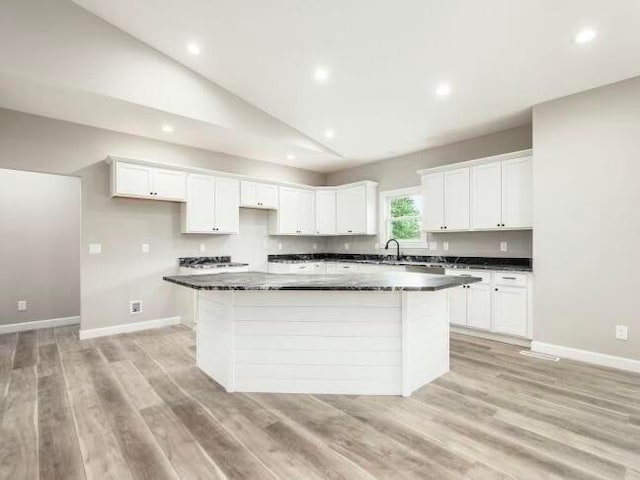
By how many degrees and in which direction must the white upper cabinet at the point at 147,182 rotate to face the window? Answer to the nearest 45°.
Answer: approximately 45° to its left

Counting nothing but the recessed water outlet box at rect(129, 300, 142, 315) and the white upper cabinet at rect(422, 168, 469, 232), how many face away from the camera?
0

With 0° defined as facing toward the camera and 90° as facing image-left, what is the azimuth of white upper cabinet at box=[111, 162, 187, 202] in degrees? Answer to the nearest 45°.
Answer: approximately 315°

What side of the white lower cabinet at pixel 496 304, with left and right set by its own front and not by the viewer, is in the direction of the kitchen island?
front

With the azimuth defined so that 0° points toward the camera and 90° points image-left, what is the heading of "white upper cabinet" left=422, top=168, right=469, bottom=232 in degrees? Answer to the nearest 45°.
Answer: approximately 45°

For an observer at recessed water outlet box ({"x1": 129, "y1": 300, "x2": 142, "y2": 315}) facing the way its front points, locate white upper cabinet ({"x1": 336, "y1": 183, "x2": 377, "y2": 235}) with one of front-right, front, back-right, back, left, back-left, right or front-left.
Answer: front-left

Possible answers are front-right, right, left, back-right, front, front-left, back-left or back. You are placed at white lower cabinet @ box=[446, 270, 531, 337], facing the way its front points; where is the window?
right

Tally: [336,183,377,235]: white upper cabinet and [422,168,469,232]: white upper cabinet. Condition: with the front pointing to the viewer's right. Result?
0

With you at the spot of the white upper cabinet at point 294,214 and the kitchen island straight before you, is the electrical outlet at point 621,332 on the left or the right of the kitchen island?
left

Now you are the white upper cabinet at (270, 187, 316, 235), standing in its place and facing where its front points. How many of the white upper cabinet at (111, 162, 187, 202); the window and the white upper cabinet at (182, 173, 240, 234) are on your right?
2
